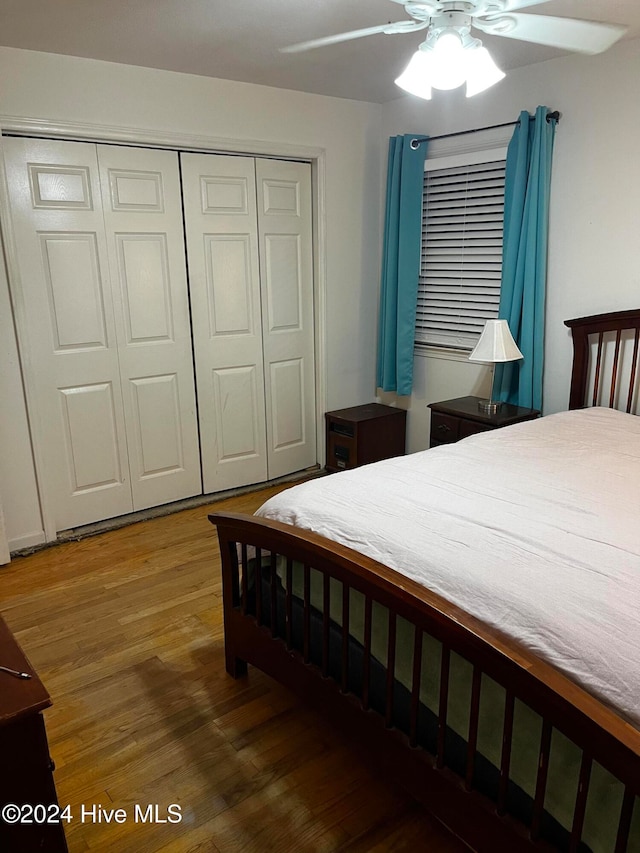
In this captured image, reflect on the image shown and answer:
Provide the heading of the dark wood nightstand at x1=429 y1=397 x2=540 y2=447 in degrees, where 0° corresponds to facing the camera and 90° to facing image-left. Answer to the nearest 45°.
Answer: approximately 45°

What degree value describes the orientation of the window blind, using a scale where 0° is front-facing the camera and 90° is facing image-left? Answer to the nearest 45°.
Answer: approximately 45°

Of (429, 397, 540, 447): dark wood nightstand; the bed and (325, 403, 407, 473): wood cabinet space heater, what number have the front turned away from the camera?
0

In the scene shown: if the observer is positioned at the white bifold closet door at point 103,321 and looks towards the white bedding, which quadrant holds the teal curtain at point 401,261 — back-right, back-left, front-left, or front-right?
front-left

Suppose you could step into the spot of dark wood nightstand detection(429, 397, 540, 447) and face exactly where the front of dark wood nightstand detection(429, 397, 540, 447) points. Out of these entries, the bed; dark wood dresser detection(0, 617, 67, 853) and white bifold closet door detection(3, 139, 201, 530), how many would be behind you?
0

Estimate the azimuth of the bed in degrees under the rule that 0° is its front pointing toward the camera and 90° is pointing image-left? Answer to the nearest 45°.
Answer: approximately 45°

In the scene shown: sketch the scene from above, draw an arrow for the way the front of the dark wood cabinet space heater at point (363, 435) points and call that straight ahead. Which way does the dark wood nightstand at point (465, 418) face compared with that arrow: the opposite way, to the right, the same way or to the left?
the same way

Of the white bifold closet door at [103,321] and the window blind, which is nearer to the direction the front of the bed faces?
the white bifold closet door

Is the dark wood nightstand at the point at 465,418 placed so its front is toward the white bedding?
no

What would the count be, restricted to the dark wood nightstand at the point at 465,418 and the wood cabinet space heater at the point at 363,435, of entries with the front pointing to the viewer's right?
0

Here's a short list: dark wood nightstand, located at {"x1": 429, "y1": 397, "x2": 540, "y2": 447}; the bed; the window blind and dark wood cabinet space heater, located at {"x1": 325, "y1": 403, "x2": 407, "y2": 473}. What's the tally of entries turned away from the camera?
0

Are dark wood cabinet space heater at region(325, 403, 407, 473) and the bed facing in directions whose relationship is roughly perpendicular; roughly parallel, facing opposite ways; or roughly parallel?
roughly parallel

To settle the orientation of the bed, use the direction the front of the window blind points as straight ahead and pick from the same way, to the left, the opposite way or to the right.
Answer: the same way

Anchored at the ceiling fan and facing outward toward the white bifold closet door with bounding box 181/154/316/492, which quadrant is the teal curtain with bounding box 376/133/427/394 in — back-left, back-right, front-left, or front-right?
front-right

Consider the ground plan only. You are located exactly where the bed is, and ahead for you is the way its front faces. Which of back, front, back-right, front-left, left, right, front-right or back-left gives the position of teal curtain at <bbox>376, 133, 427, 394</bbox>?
back-right

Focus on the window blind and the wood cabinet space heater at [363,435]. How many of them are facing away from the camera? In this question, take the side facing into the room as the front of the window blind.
0

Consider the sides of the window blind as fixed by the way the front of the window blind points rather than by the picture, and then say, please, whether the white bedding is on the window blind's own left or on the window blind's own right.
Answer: on the window blind's own left
